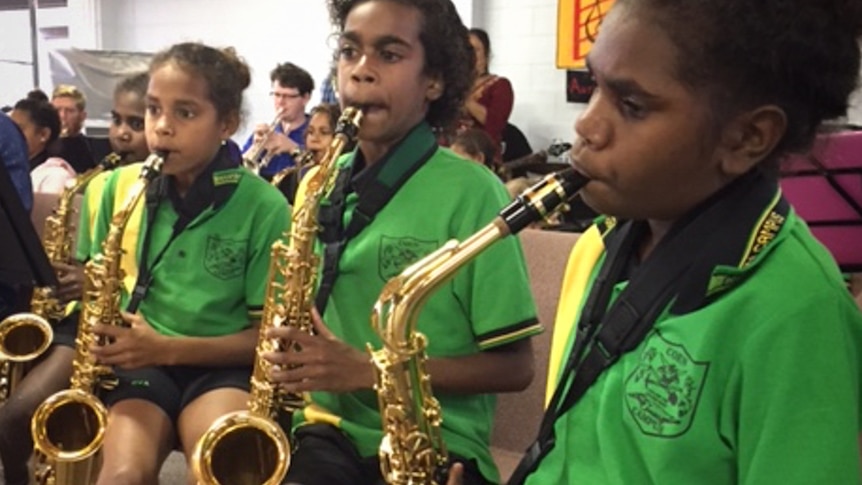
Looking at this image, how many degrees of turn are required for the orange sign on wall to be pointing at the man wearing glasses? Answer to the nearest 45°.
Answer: approximately 45° to its right

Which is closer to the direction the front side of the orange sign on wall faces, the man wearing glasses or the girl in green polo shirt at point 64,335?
the girl in green polo shirt

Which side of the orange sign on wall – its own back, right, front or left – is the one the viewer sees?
front

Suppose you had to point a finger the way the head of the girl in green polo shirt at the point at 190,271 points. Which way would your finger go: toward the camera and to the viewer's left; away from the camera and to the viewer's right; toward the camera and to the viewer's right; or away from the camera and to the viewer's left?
toward the camera and to the viewer's left

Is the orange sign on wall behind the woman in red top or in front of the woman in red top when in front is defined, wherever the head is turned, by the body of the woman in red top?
behind

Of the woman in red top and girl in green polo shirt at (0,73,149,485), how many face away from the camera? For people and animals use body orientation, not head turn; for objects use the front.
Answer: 0

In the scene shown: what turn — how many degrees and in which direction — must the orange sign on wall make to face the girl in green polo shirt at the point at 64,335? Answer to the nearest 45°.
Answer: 0° — it already faces them

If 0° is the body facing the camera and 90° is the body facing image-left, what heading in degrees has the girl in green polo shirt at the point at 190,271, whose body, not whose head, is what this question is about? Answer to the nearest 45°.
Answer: approximately 45°

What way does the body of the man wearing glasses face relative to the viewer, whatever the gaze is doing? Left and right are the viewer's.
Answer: facing the viewer and to the left of the viewer

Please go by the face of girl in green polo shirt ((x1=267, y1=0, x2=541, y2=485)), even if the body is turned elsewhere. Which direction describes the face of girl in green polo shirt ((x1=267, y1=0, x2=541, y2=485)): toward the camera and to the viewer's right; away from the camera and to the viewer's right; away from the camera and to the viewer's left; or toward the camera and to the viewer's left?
toward the camera and to the viewer's left

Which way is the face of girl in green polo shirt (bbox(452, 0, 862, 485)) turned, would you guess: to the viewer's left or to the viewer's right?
to the viewer's left

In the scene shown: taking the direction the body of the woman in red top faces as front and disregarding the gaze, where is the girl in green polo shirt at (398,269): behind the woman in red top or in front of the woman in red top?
in front

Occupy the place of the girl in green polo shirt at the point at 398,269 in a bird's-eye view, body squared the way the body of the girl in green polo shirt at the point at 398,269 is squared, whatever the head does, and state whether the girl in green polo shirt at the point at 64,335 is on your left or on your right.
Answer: on your right
